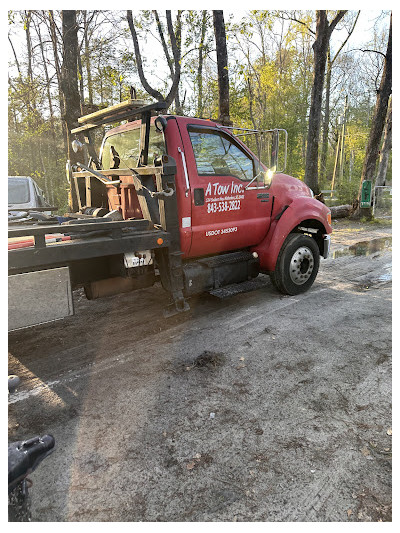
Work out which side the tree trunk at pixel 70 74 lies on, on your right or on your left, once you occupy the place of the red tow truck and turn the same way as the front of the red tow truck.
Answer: on your left

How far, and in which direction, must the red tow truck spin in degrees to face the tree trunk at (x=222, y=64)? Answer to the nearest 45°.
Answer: approximately 45° to its left

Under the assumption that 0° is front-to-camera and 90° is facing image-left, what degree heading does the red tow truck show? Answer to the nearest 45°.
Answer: approximately 225°

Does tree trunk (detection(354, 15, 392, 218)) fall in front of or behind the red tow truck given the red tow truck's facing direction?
in front

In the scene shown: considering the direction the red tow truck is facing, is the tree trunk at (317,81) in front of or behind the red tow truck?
in front
